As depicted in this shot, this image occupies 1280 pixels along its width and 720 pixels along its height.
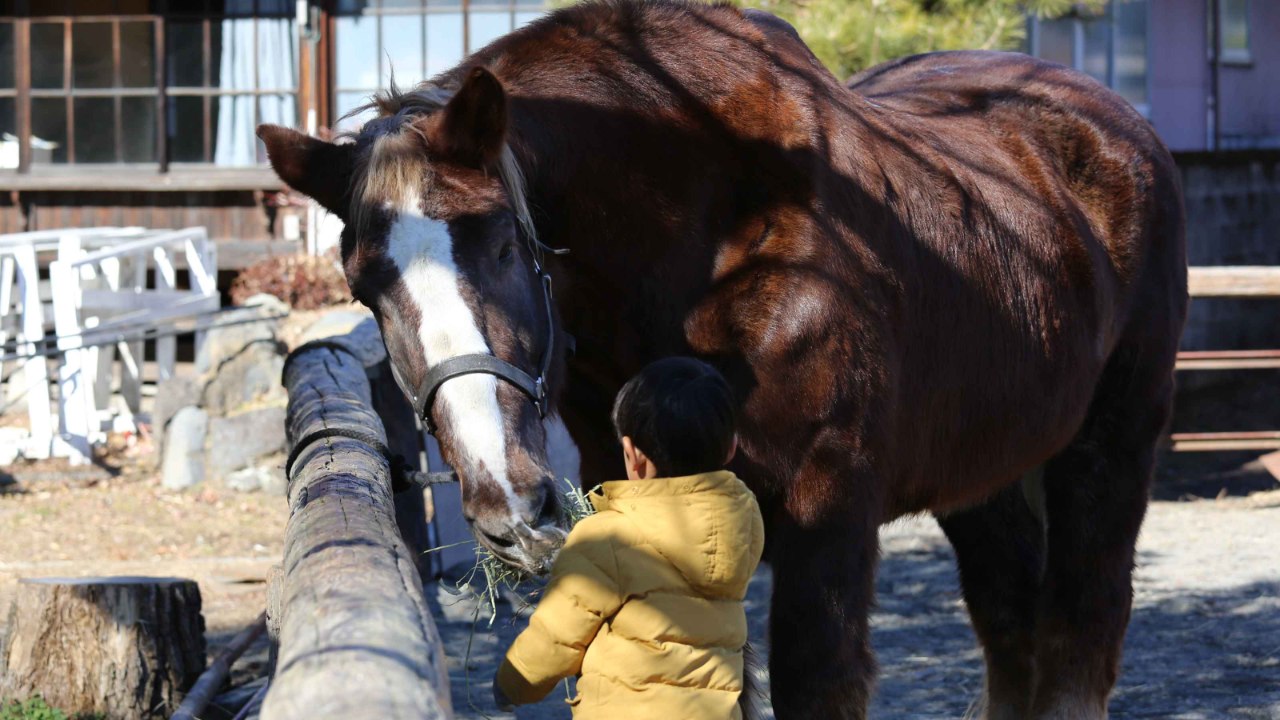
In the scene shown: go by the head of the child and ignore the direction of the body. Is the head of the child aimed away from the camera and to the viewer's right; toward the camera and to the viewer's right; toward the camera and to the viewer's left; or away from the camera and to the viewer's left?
away from the camera and to the viewer's left

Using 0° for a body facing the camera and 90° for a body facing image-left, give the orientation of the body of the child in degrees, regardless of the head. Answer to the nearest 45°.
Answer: approximately 135°

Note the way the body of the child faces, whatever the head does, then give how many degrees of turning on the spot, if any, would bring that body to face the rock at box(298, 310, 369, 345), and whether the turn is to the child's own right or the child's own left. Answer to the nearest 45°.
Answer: approximately 45° to the child's own right
